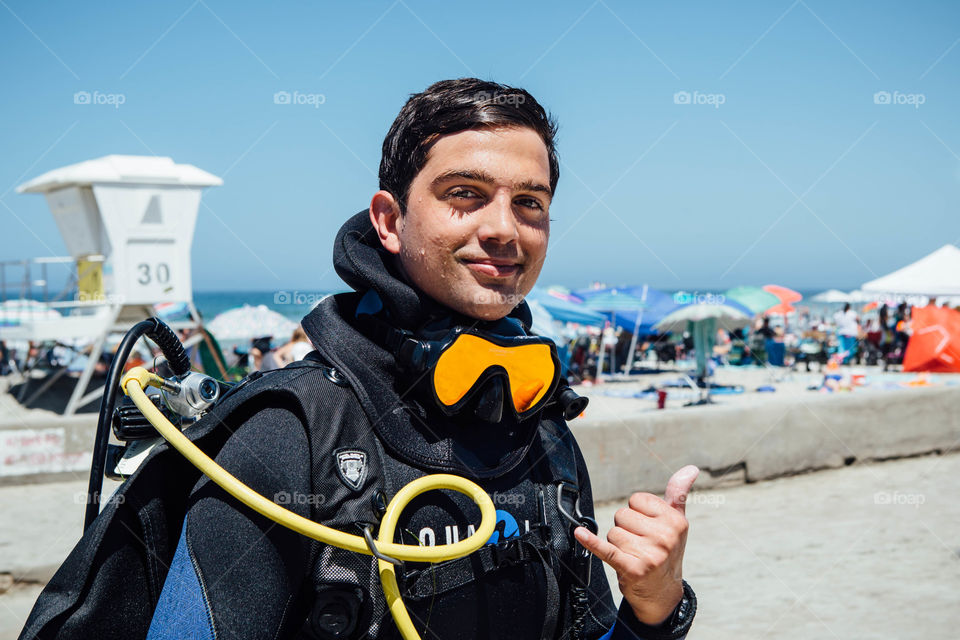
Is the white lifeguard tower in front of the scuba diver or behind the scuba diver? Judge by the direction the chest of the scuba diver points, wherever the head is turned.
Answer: behind

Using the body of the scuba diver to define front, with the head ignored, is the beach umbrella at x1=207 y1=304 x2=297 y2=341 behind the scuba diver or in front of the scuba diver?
behind

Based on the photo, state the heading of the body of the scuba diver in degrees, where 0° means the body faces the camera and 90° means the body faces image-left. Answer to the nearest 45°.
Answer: approximately 315°

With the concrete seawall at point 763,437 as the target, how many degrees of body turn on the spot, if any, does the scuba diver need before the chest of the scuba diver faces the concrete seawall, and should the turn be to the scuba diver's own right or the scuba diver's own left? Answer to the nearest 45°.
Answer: approximately 90° to the scuba diver's own left

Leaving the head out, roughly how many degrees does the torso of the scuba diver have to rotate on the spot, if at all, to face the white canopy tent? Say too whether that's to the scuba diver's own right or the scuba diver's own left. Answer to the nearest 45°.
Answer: approximately 90° to the scuba diver's own left
